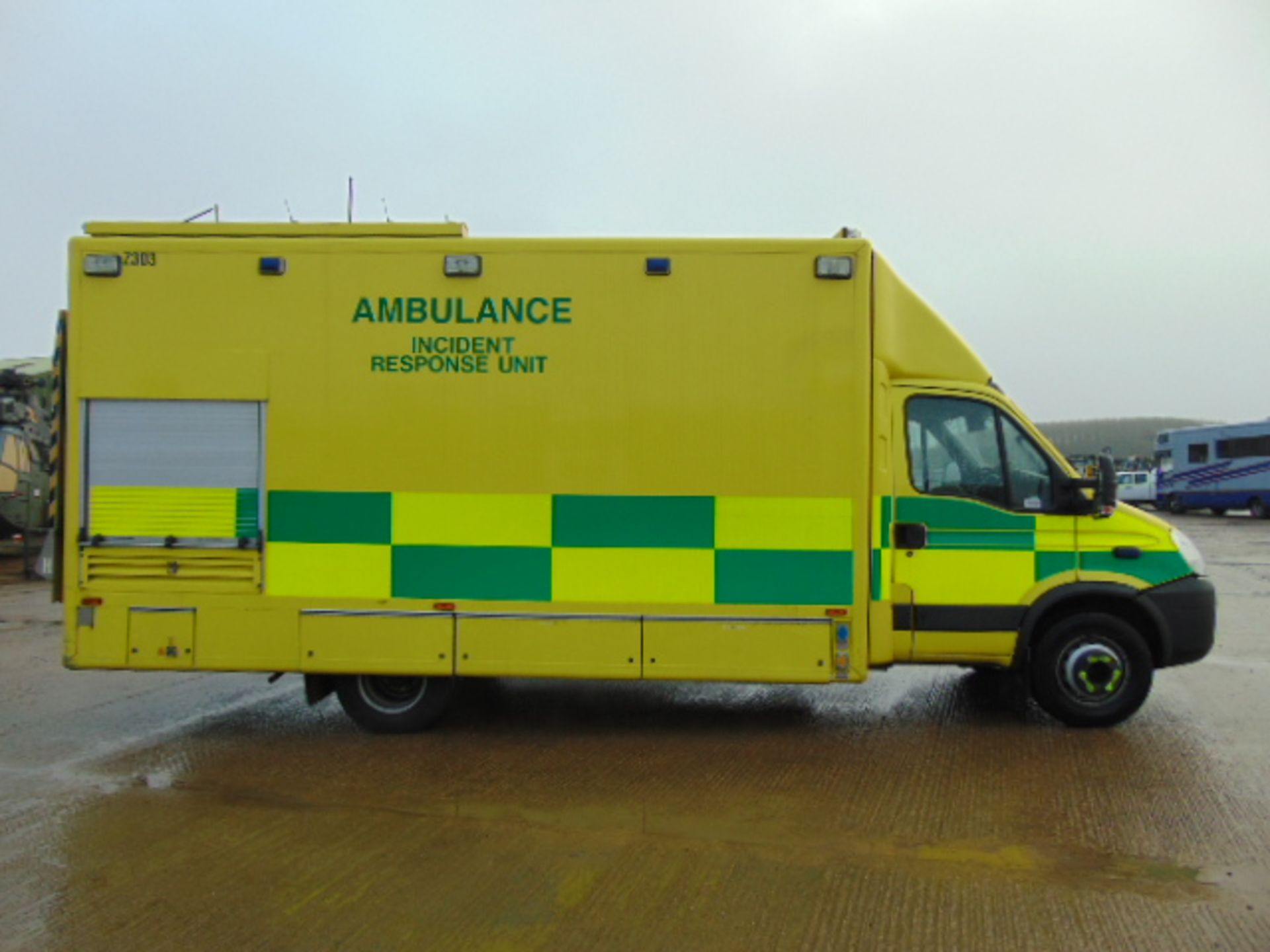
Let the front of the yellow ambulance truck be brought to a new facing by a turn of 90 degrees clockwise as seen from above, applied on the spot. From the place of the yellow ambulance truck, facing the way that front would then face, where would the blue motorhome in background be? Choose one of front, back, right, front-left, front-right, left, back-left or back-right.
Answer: back-left

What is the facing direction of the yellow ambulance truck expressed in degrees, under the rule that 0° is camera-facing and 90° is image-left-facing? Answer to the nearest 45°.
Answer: approximately 270°
